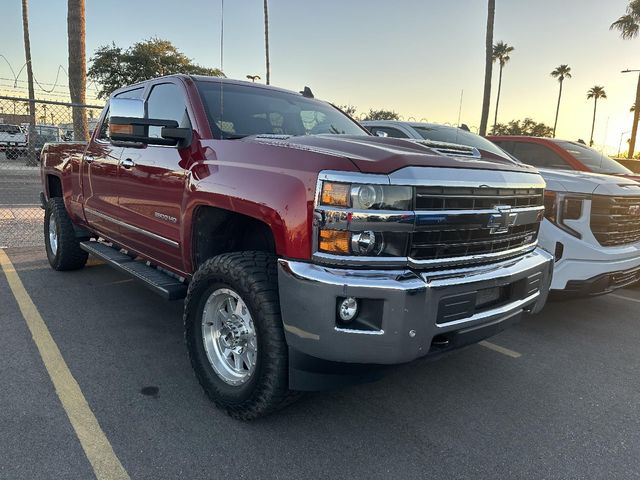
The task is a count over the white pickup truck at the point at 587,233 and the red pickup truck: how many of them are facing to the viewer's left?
0

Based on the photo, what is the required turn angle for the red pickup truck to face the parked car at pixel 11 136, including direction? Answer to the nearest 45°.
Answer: approximately 180°

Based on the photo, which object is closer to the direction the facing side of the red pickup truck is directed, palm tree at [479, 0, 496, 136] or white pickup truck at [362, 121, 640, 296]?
the white pickup truck

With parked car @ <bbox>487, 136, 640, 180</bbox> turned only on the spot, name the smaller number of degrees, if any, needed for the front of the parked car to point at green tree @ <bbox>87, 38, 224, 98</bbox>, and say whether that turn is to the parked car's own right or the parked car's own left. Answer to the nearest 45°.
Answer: approximately 180°

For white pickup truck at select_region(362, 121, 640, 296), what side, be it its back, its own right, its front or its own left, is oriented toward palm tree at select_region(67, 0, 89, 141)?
back

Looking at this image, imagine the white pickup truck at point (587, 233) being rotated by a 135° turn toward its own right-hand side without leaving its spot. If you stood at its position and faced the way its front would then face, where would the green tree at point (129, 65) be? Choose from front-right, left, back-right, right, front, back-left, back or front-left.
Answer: front-right

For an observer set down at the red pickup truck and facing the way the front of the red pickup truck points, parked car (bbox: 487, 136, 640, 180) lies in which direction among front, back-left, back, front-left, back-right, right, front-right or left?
left

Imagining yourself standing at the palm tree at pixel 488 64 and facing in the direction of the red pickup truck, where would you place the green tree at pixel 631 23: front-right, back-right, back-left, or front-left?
back-left

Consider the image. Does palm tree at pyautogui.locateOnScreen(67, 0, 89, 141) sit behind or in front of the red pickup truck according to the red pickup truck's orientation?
behind

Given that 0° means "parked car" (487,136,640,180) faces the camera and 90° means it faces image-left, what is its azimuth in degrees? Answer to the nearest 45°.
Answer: approximately 315°

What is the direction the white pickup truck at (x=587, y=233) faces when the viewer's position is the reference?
facing the viewer and to the right of the viewer

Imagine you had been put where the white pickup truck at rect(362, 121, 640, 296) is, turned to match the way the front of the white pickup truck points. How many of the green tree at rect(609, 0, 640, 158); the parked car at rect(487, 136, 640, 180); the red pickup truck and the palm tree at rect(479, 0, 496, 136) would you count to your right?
1
